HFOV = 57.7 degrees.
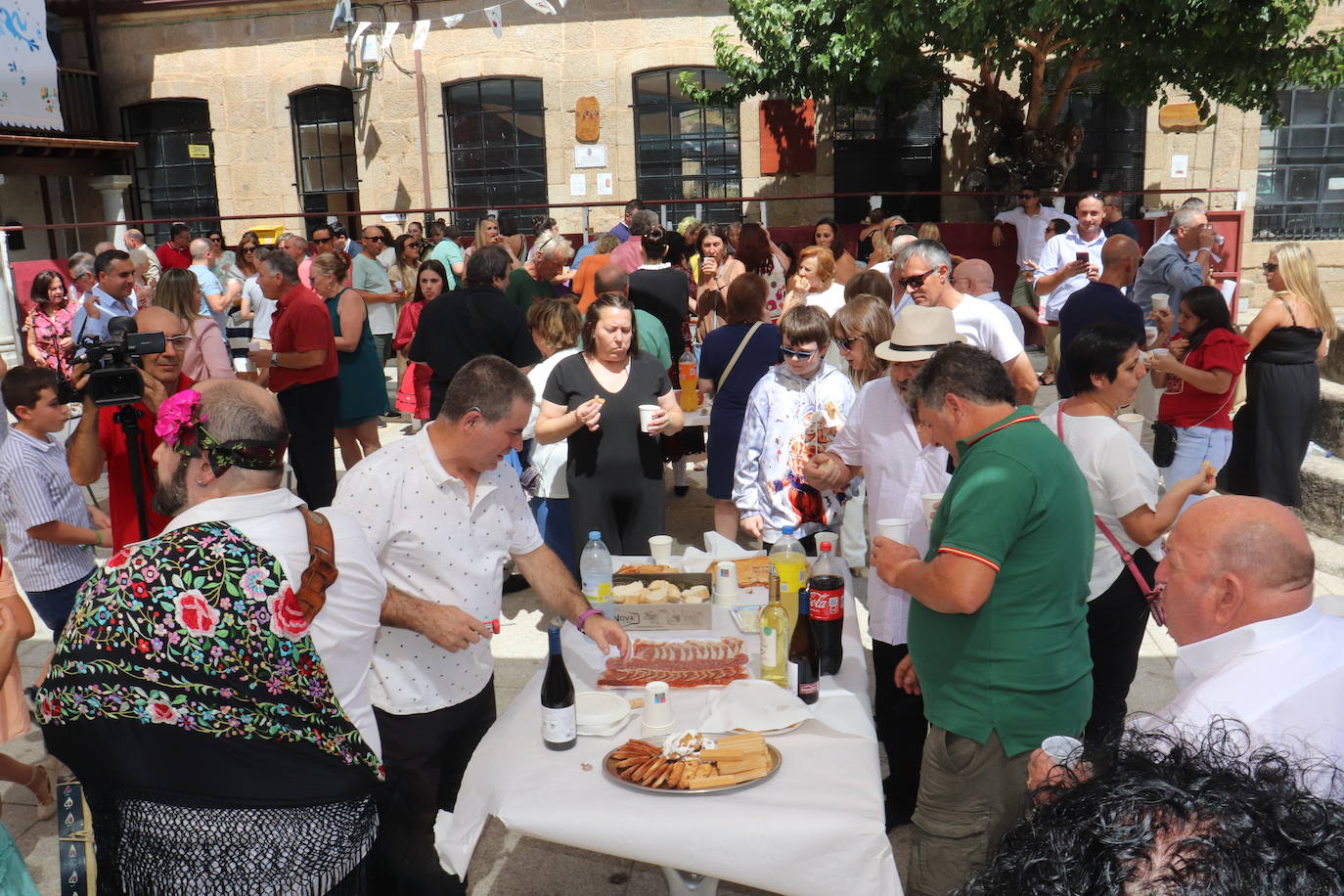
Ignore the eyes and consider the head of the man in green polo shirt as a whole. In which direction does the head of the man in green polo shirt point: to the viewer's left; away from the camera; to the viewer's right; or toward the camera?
to the viewer's left

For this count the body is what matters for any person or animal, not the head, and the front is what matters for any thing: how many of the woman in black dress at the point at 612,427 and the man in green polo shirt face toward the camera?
1

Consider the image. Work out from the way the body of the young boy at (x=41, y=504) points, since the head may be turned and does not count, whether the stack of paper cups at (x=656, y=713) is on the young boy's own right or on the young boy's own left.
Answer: on the young boy's own right

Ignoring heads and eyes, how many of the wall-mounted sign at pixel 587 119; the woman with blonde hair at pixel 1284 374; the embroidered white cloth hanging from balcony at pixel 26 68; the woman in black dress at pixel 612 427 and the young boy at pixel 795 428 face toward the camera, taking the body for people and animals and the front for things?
4

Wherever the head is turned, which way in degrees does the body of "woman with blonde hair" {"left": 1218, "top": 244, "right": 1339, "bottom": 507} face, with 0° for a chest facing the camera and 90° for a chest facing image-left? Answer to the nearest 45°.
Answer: approximately 135°

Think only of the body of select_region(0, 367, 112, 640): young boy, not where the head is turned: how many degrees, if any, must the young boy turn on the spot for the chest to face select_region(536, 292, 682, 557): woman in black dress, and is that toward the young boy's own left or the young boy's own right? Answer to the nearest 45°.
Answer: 0° — they already face them

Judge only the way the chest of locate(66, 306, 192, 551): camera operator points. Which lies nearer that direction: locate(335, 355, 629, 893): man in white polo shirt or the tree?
the man in white polo shirt

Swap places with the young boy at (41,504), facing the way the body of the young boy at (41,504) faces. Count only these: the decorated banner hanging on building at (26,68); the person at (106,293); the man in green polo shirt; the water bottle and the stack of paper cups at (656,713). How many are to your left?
2

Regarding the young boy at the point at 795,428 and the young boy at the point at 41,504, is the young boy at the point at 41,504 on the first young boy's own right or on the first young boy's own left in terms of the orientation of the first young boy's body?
on the first young boy's own right
